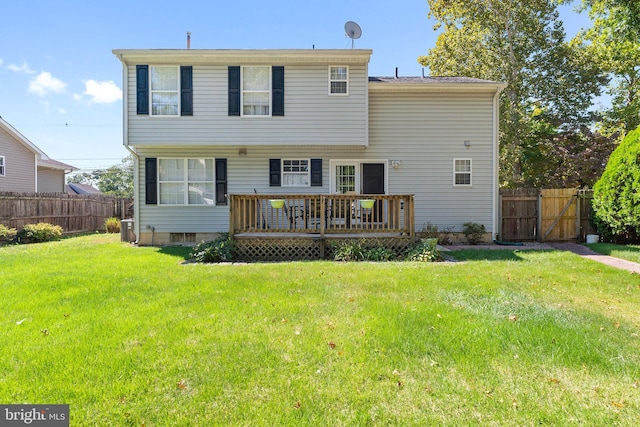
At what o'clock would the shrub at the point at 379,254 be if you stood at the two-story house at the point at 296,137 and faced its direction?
The shrub is roughly at 5 o'clock from the two-story house.

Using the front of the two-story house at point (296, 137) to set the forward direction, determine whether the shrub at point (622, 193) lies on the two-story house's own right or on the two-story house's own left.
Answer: on the two-story house's own right

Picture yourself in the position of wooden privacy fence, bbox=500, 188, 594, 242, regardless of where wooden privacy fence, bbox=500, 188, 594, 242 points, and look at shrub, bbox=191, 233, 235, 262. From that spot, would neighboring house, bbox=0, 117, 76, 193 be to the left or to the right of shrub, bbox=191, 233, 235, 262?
right

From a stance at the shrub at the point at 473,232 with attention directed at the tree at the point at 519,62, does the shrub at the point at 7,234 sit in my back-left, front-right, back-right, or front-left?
back-left

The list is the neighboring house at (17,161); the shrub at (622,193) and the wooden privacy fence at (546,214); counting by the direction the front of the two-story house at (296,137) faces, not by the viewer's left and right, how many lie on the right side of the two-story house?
2

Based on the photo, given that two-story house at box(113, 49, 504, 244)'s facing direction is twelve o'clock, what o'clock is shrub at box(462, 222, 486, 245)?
The shrub is roughly at 3 o'clock from the two-story house.

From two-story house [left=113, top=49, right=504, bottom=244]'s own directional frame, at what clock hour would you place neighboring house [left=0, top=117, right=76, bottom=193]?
The neighboring house is roughly at 10 o'clock from the two-story house.

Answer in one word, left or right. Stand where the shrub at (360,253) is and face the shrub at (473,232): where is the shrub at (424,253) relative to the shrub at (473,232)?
right

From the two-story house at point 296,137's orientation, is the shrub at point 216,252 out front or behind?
behind

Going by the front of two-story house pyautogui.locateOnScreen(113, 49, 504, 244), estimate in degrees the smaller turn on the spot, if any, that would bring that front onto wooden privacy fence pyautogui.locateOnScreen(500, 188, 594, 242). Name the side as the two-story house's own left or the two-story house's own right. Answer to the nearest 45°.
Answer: approximately 90° to the two-story house's own right

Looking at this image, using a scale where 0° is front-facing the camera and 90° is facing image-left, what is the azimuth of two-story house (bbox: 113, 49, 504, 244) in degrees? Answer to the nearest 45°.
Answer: approximately 180°

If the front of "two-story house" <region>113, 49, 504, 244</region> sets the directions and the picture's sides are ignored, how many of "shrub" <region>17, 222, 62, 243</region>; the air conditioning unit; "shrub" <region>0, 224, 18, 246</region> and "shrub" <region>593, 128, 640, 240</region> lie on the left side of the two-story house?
3
